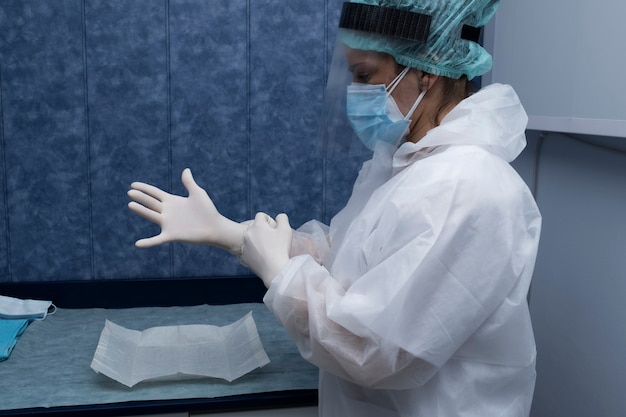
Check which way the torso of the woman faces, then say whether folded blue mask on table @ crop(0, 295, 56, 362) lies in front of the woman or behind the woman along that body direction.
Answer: in front

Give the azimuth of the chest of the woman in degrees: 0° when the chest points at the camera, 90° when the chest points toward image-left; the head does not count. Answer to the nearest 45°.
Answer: approximately 90°

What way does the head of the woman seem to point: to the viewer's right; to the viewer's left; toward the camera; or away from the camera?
to the viewer's left

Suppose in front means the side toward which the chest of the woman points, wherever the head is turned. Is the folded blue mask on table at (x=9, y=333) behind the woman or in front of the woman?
in front
